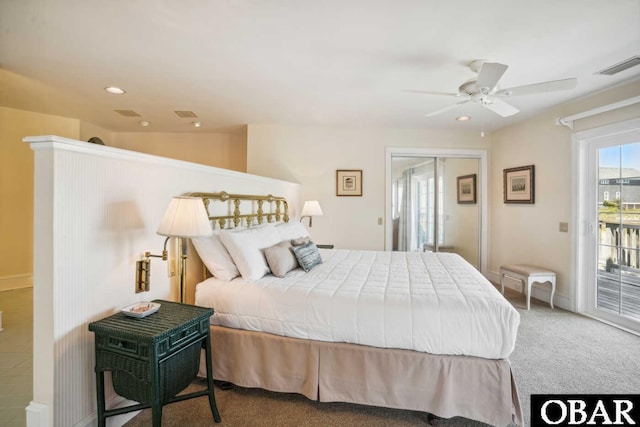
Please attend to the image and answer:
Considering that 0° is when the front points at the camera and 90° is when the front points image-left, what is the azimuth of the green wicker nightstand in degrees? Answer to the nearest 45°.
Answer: approximately 315°

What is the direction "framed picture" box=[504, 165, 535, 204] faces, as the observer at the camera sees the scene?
facing the viewer and to the left of the viewer

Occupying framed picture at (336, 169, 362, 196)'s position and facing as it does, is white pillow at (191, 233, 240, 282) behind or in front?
in front

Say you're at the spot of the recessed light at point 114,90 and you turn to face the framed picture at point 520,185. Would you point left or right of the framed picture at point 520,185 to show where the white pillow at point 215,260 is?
right

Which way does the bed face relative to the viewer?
to the viewer's right

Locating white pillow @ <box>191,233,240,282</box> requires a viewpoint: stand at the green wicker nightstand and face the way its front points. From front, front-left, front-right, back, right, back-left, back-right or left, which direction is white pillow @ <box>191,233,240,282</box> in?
left

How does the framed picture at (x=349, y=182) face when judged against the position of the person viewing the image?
facing the viewer

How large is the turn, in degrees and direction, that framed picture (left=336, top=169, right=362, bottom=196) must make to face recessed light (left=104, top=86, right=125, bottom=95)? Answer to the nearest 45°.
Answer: approximately 45° to its right

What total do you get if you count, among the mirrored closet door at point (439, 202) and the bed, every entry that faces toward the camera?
1

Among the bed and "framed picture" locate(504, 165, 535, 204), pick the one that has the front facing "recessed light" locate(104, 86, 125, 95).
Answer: the framed picture

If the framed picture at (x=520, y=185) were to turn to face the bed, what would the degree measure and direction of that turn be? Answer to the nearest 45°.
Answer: approximately 45° to its left
